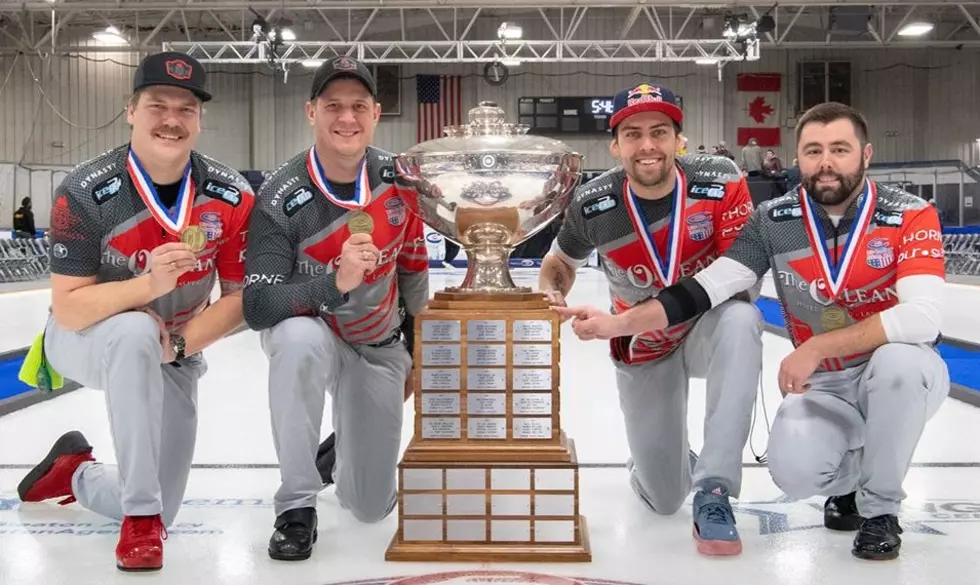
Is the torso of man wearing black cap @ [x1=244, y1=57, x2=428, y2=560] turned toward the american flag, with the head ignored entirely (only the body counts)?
no

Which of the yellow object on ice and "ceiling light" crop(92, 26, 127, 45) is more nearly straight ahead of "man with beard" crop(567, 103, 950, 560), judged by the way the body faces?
the yellow object on ice

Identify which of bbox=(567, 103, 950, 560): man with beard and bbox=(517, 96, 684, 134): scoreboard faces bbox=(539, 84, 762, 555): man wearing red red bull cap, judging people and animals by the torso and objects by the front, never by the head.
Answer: the scoreboard

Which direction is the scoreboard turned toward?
toward the camera

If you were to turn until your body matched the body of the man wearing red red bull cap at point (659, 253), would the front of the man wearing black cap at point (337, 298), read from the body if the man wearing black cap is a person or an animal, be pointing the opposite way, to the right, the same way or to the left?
the same way

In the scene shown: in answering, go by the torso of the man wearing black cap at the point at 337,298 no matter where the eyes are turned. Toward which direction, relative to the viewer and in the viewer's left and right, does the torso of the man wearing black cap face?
facing the viewer

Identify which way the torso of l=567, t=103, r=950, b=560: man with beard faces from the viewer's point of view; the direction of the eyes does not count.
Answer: toward the camera

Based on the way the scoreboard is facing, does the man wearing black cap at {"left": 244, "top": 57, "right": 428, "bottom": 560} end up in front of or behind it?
in front

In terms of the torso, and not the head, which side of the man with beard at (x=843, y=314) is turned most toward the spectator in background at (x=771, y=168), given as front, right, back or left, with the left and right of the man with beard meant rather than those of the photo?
back

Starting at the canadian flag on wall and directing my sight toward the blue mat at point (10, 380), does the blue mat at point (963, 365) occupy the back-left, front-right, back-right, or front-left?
front-left

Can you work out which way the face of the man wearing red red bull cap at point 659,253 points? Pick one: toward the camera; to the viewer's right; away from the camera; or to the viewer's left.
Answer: toward the camera

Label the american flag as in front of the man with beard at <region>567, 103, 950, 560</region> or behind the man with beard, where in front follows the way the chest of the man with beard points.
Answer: behind

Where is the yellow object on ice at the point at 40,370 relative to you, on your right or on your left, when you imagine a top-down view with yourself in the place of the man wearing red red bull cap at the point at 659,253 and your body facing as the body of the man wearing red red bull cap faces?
on your right

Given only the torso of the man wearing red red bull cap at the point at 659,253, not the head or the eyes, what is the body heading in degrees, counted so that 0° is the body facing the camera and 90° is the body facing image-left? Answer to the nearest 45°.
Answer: approximately 0°

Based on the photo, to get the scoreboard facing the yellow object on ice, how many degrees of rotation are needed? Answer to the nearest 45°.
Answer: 0° — it already faces it

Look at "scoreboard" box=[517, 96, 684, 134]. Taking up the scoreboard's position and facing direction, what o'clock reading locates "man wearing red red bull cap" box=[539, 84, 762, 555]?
The man wearing red red bull cap is roughly at 12 o'clock from the scoreboard.

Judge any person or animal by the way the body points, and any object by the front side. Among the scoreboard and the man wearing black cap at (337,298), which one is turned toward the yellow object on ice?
the scoreboard

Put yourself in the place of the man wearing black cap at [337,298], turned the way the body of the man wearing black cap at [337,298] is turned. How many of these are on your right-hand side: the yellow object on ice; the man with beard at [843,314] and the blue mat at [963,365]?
1

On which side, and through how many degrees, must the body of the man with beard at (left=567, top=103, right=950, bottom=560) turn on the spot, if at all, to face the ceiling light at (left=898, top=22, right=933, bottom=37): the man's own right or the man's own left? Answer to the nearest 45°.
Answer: approximately 180°
